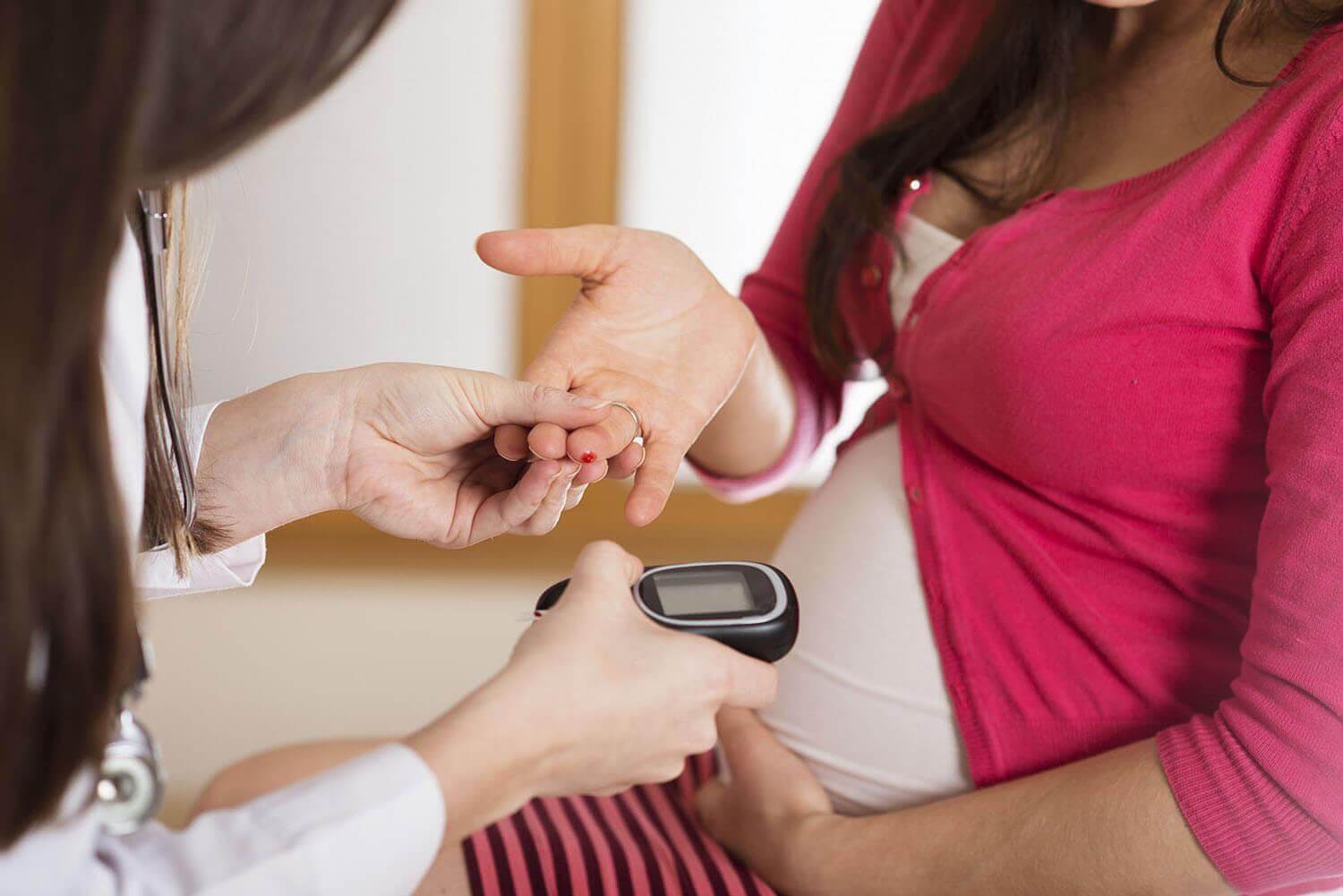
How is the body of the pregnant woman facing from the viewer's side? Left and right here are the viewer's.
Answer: facing the viewer and to the left of the viewer

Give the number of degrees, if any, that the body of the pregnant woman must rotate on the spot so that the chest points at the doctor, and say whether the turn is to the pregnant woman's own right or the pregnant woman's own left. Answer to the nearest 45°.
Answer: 0° — they already face them

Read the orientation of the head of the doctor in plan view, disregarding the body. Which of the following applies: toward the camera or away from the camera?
away from the camera
